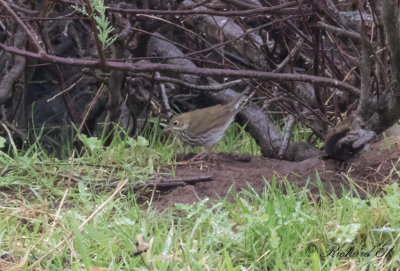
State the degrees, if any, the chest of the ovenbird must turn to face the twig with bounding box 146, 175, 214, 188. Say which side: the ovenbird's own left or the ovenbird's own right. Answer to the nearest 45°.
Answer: approximately 90° to the ovenbird's own left

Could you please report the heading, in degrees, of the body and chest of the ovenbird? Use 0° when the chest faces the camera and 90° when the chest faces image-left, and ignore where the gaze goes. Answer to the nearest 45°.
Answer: approximately 90°
